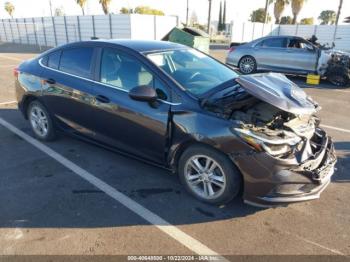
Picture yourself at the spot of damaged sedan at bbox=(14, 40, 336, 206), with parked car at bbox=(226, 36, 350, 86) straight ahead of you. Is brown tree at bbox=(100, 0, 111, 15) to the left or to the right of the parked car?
left

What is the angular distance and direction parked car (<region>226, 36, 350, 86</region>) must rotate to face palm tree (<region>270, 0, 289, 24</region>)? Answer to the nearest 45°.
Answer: approximately 90° to its left

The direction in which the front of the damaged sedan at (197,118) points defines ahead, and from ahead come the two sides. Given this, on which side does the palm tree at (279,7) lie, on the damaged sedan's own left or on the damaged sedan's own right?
on the damaged sedan's own left

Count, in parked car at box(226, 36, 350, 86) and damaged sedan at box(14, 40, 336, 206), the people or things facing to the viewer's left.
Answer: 0

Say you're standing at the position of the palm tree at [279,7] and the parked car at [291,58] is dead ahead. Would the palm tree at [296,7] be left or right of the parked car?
left

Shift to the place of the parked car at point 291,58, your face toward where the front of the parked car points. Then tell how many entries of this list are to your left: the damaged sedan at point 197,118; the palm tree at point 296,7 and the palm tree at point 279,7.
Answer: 2

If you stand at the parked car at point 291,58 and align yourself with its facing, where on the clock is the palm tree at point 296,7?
The palm tree is roughly at 9 o'clock from the parked car.

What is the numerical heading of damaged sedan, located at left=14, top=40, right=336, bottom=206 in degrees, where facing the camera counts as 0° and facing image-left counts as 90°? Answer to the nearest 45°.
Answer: approximately 315°

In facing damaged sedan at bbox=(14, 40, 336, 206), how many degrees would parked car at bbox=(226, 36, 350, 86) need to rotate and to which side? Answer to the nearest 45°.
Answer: approximately 90° to its right

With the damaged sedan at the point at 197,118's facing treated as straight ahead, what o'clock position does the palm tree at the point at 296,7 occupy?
The palm tree is roughly at 8 o'clock from the damaged sedan.

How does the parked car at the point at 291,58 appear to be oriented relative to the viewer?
to the viewer's right

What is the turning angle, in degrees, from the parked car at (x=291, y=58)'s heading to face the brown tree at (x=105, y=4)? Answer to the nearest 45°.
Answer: approximately 135° to its left
